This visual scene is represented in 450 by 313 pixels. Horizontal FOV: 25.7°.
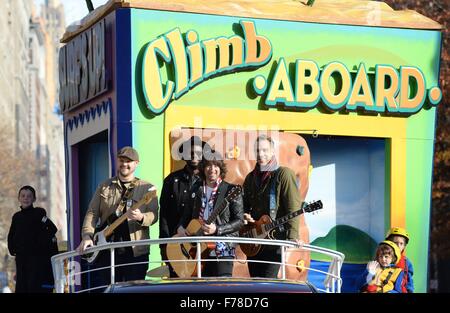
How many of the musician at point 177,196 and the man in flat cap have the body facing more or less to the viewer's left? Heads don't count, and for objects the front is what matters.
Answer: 0

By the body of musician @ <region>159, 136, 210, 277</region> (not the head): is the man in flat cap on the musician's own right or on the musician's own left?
on the musician's own right

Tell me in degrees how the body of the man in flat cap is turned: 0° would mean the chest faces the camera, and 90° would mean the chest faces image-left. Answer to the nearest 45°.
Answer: approximately 0°

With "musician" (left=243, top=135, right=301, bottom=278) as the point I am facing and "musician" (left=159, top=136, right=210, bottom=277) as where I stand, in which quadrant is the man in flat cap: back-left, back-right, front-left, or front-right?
back-right

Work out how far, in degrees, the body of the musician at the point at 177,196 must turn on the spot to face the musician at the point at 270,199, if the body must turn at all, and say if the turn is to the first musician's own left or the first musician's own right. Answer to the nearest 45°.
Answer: approximately 45° to the first musician's own left

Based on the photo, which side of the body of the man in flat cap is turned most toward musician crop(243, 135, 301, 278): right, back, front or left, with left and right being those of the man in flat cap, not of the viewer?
left

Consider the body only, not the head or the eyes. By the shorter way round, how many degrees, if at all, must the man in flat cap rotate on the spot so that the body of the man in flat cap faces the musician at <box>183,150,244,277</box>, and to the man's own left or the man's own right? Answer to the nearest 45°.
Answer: approximately 90° to the man's own left
